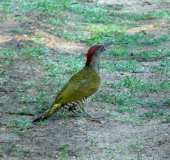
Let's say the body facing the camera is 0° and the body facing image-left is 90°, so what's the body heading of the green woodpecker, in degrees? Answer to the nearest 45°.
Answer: approximately 270°
